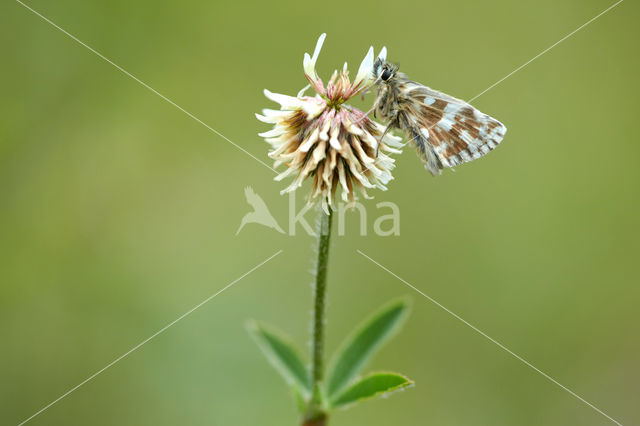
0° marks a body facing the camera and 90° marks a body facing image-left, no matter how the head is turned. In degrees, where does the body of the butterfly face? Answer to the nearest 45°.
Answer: approximately 90°
